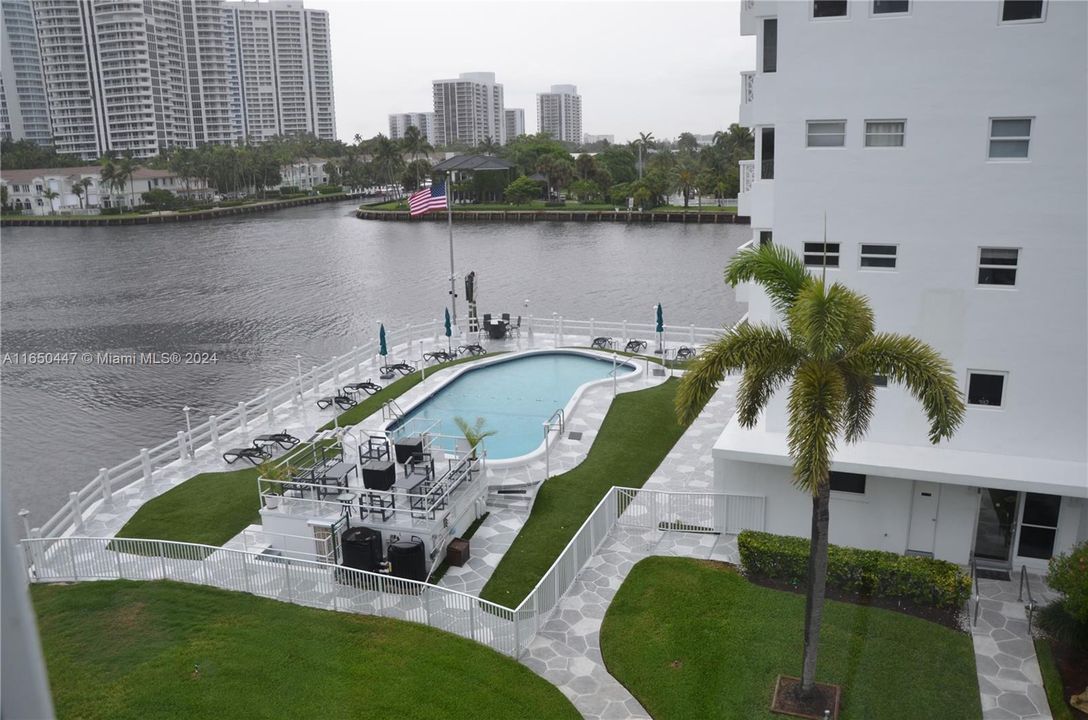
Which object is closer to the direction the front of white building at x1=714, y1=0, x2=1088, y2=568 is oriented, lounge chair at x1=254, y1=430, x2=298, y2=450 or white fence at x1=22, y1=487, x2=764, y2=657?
the white fence

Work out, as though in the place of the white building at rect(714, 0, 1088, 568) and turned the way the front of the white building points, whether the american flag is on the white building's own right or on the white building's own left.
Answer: on the white building's own right

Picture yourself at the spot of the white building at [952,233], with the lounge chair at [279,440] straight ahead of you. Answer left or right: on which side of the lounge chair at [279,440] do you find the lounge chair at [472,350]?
right

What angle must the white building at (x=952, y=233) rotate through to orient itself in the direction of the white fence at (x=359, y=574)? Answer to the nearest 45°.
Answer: approximately 45° to its right

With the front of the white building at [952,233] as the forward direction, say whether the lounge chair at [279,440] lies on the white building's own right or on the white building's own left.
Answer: on the white building's own right

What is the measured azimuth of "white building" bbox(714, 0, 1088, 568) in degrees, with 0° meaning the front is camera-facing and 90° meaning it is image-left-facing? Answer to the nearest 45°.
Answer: approximately 0°
